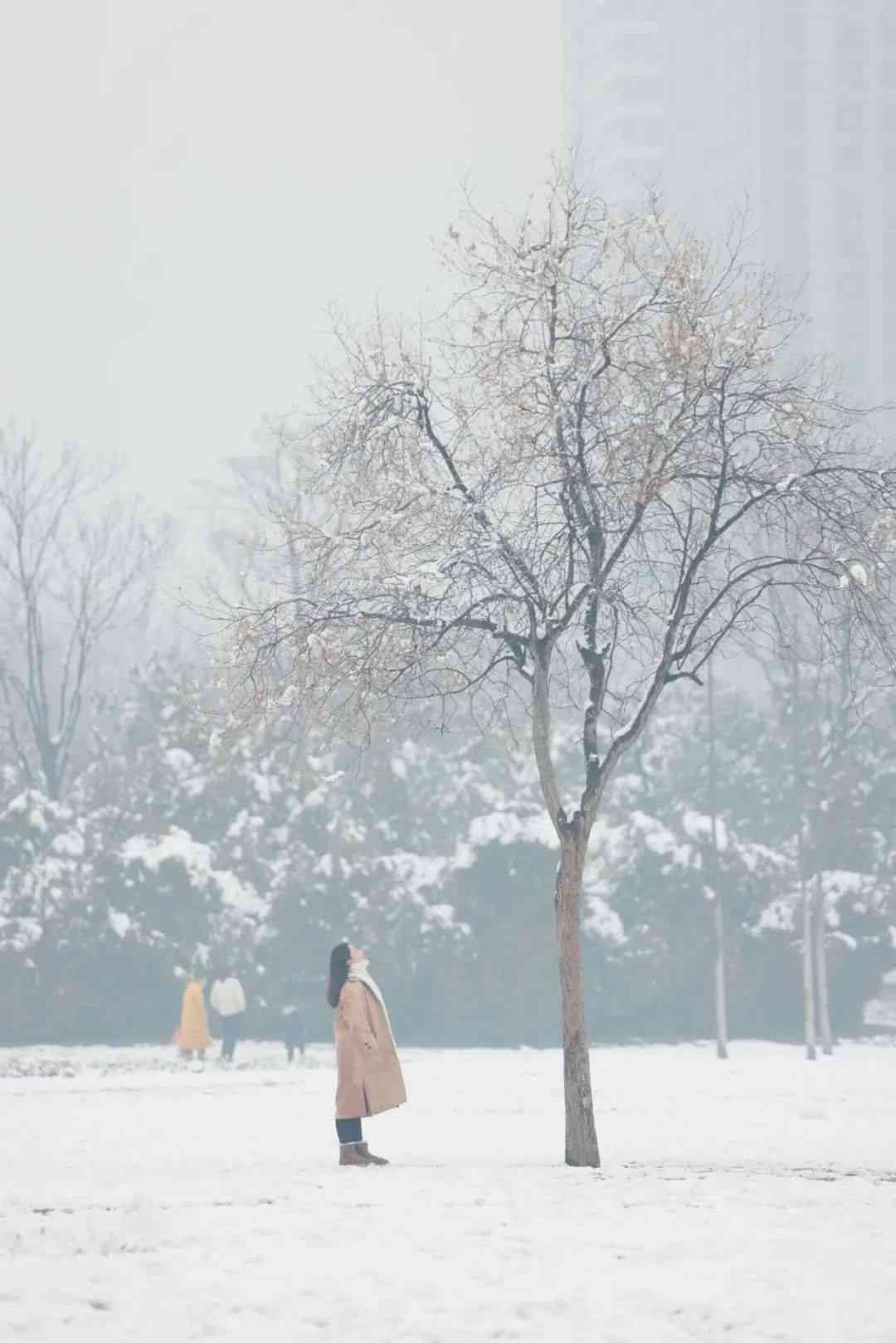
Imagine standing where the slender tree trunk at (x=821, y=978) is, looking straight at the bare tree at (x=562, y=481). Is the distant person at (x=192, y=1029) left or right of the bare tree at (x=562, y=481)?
right

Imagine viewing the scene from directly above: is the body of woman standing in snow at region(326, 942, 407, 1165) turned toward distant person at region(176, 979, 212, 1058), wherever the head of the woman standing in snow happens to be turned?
no

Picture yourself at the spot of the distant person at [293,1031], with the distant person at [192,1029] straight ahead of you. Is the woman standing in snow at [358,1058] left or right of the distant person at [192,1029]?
left

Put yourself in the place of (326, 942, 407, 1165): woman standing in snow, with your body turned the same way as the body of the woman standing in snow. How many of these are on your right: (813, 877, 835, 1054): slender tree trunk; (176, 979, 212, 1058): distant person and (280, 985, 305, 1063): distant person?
0

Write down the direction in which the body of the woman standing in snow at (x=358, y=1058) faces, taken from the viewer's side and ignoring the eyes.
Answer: to the viewer's right

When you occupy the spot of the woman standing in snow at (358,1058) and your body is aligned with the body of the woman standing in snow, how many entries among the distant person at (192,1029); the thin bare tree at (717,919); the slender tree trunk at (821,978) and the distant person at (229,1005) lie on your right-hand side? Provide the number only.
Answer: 0

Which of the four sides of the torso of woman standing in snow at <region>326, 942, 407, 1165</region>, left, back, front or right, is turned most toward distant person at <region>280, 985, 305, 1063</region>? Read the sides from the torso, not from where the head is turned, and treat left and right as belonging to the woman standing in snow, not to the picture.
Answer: left

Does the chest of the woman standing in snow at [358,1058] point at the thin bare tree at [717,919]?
no

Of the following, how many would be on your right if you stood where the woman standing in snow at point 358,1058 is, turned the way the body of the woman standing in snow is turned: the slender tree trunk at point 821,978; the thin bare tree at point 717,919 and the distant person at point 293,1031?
0

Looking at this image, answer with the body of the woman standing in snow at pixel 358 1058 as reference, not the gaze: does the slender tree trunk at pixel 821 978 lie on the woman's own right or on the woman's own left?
on the woman's own left

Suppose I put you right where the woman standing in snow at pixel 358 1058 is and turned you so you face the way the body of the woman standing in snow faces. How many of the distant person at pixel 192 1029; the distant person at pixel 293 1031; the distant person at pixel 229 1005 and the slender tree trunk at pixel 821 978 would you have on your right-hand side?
0

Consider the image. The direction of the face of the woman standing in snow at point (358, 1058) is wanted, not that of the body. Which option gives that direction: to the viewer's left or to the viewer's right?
to the viewer's right

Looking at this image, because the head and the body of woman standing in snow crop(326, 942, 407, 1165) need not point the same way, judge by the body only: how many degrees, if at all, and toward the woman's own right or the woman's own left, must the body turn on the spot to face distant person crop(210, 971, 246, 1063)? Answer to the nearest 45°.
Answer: approximately 90° to the woman's own left
